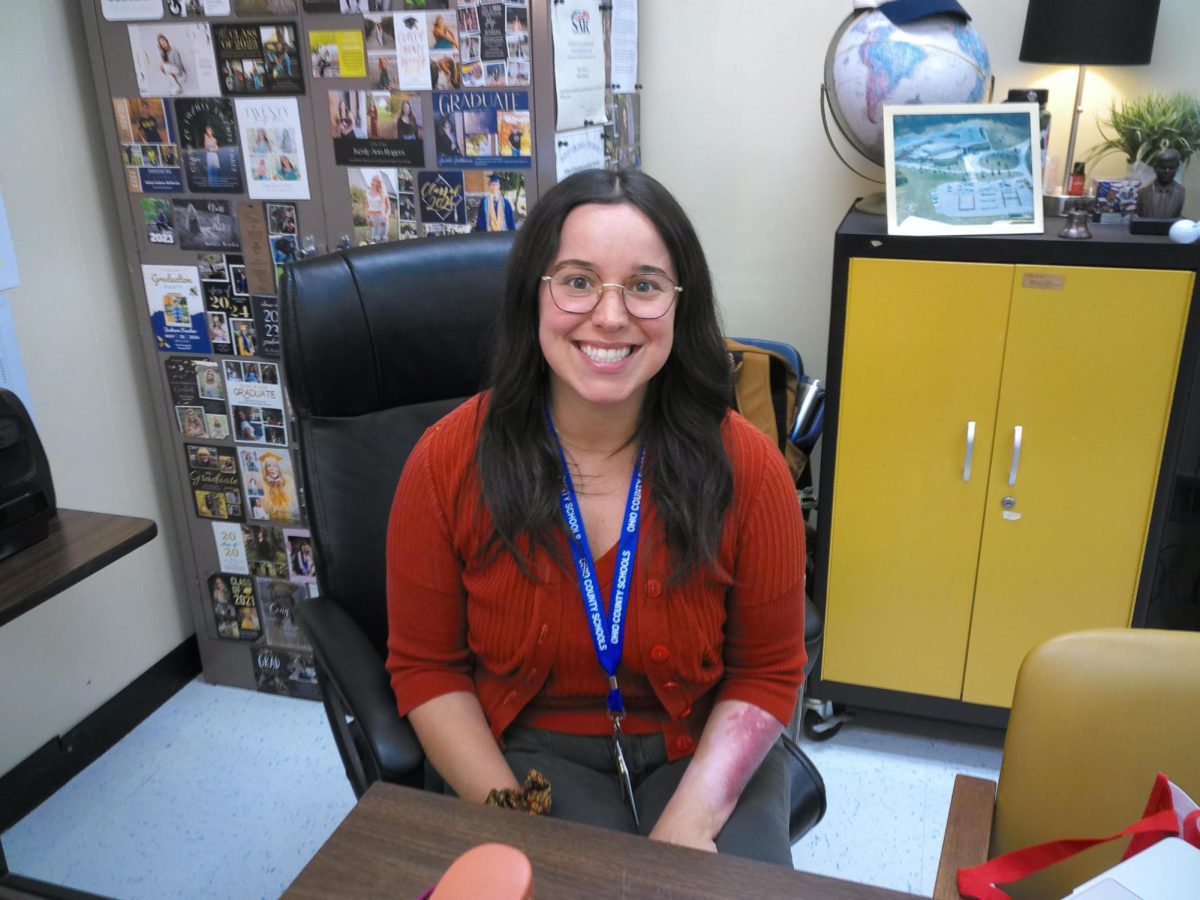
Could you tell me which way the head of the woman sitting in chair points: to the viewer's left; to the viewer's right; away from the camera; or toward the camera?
toward the camera

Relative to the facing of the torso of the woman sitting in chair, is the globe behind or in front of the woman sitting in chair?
behind

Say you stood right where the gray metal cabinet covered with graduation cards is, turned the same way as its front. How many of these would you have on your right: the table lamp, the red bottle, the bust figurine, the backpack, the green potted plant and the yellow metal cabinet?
0

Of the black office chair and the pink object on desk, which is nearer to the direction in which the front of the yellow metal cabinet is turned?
the pink object on desk

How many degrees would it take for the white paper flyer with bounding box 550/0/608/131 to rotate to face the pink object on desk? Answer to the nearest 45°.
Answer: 0° — it already faces it

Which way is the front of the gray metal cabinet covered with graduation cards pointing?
toward the camera

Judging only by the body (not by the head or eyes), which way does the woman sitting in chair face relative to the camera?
toward the camera

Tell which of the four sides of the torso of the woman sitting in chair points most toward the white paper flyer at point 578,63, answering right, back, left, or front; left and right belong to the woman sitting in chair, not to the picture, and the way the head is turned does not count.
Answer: back

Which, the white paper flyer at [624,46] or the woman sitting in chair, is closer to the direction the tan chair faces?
the woman sitting in chair

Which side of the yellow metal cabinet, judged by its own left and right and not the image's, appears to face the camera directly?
front

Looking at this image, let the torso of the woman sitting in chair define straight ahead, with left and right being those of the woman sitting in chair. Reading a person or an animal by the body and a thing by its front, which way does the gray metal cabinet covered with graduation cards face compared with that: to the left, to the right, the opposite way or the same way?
the same way

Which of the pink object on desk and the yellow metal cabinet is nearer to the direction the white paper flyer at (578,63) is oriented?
the pink object on desk

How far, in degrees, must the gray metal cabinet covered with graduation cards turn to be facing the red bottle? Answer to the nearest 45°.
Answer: approximately 90° to its left

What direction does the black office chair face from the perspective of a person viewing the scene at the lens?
facing the viewer and to the right of the viewer
